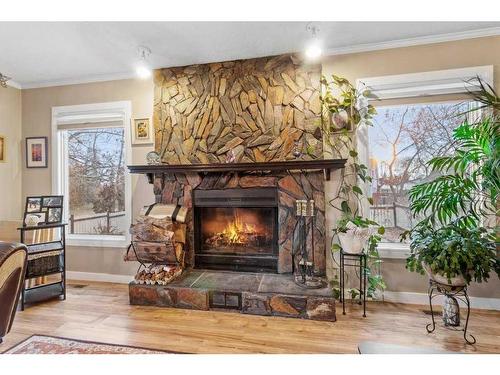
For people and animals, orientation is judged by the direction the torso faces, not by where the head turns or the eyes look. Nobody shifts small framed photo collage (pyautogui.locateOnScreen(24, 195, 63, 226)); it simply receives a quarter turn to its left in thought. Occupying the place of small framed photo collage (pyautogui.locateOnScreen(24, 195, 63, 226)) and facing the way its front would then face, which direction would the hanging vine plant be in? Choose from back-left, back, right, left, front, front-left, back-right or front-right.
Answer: front-right

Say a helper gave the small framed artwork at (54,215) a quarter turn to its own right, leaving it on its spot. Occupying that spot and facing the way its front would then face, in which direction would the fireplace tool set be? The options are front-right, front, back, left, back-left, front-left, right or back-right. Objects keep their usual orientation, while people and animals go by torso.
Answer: back-left

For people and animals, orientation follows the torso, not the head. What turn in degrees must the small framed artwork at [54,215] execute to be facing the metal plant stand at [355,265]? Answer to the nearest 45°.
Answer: approximately 45° to its left

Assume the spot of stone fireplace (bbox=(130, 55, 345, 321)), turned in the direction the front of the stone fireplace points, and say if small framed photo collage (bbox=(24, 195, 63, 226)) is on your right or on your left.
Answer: on your right

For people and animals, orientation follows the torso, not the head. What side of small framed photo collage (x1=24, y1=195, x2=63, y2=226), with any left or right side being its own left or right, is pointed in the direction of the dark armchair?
front

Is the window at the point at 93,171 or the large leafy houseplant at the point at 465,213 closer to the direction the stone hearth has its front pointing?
the large leafy houseplant

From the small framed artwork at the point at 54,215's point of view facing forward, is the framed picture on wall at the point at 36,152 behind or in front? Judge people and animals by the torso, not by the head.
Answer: behind

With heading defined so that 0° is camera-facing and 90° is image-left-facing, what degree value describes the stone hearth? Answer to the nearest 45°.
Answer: approximately 0°

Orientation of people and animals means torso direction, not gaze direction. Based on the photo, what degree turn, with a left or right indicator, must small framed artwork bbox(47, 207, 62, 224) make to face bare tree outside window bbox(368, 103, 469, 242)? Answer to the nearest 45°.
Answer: approximately 45° to its left

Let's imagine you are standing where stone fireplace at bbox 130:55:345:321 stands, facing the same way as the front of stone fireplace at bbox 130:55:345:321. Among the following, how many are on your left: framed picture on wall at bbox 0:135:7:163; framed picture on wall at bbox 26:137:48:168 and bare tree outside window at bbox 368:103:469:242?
1

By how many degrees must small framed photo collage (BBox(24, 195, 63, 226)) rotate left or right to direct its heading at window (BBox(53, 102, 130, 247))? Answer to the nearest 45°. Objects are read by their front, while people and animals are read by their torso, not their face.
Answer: approximately 135° to its left

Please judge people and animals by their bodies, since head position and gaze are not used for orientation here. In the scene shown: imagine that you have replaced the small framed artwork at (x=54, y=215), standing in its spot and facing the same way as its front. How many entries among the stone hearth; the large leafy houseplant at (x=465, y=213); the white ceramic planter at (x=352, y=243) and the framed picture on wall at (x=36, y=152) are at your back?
1
